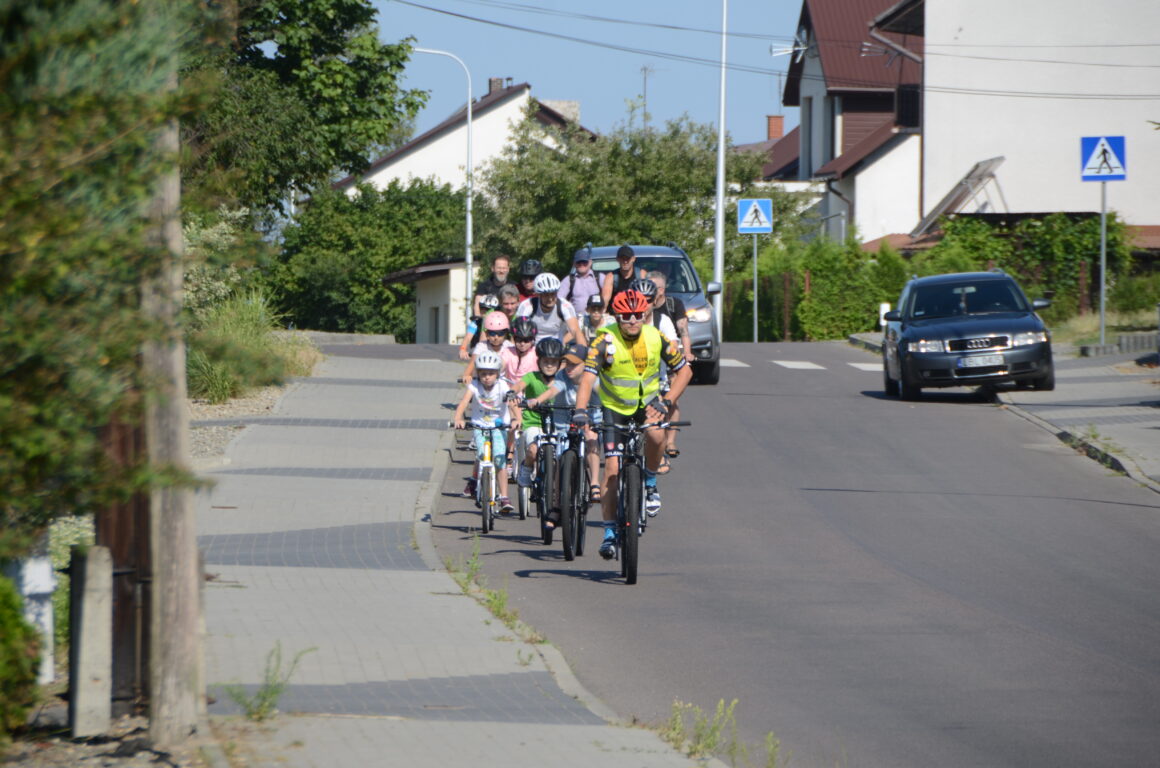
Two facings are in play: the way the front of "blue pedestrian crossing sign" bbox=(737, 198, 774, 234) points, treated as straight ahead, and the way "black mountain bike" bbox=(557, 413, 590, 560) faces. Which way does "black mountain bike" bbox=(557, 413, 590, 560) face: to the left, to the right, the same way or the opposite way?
the same way

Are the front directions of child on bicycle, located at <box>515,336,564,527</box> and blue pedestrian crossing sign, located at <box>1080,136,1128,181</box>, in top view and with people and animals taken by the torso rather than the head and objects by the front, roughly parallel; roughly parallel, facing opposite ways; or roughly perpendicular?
roughly parallel

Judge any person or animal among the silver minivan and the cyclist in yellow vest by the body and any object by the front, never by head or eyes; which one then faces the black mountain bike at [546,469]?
the silver minivan

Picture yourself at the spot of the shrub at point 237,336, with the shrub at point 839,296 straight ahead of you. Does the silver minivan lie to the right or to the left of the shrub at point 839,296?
right

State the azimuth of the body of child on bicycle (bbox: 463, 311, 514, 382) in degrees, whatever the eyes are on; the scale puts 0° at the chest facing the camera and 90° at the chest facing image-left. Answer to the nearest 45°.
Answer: approximately 0°

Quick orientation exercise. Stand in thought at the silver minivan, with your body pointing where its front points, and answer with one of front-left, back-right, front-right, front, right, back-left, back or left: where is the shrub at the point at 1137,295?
back-left

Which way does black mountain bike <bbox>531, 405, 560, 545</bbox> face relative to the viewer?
toward the camera

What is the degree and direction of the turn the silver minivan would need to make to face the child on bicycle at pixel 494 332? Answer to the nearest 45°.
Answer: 0° — it already faces them

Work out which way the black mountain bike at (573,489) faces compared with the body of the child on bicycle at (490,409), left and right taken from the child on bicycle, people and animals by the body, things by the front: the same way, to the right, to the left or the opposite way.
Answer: the same way

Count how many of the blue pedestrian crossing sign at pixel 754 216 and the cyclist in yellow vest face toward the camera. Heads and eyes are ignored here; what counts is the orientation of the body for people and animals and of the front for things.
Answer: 2

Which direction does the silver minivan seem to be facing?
toward the camera

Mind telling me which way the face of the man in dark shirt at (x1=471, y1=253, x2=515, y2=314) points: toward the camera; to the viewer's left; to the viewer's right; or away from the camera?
toward the camera

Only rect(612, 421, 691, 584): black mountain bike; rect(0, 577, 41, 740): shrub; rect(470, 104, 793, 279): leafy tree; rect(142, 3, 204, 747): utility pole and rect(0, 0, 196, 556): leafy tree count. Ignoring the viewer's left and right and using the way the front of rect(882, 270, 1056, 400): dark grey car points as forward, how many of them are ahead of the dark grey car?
4

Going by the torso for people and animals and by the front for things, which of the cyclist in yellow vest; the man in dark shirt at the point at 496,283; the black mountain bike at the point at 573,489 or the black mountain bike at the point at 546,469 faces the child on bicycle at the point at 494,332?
the man in dark shirt

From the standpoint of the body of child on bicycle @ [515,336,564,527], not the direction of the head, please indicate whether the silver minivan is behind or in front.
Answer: behind

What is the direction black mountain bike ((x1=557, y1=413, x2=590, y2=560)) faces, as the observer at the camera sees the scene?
facing the viewer

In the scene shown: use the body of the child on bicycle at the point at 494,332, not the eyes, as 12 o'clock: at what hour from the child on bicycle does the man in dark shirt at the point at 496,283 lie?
The man in dark shirt is roughly at 6 o'clock from the child on bicycle.

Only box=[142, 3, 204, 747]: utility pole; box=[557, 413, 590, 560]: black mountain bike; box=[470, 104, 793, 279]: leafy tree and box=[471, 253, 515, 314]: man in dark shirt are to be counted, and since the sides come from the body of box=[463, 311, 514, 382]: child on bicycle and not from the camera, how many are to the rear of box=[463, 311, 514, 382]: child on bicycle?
2

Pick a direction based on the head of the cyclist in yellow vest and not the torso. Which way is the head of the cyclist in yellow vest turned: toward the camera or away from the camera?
toward the camera
